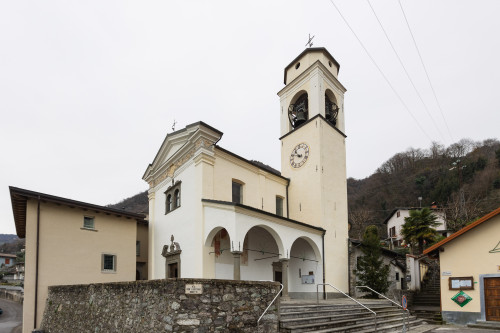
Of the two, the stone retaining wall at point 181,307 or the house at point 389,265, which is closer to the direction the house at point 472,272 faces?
the stone retaining wall

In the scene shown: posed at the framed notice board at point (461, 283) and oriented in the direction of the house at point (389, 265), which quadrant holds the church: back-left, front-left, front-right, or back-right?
front-left

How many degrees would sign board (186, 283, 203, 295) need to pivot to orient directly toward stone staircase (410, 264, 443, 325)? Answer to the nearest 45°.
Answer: approximately 135° to its left

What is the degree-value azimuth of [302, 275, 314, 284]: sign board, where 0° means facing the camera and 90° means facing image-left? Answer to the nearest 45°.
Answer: approximately 0°

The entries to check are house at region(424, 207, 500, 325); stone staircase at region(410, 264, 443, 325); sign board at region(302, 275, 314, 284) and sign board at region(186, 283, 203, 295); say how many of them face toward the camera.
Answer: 4

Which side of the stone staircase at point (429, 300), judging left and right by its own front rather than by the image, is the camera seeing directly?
front

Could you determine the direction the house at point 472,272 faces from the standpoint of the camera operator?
facing the viewer

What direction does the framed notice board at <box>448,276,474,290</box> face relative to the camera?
toward the camera

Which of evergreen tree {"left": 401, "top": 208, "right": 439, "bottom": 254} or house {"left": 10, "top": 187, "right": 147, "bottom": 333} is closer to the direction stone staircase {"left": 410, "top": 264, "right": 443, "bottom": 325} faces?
the house

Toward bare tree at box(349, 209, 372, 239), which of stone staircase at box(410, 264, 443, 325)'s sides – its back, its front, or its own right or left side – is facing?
back

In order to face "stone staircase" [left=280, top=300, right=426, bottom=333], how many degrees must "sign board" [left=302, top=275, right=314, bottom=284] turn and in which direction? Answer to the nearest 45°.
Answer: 0° — it already faces it

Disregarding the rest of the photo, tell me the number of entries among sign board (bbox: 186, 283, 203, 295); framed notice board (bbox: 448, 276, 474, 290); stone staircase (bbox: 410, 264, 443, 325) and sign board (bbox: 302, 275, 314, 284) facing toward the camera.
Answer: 4

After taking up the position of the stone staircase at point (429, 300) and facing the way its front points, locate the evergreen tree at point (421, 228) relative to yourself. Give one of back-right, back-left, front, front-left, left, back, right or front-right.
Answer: back

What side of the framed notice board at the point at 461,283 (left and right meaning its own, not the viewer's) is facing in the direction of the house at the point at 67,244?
right

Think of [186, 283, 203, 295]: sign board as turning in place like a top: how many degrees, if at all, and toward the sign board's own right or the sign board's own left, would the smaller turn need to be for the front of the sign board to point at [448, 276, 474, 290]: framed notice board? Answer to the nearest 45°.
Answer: approximately 135° to the sign board's own left

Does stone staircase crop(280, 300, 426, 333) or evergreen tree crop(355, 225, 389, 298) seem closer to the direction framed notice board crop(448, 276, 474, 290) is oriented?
the stone staircase
